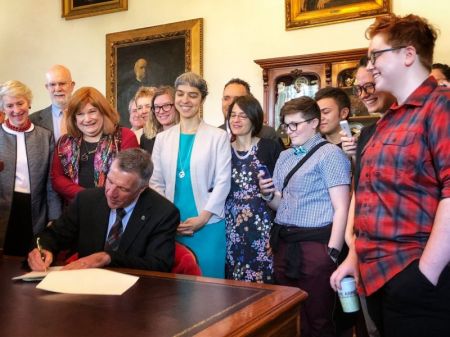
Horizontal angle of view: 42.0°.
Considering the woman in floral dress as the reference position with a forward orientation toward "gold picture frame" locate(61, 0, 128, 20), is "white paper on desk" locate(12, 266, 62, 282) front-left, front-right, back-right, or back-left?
back-left

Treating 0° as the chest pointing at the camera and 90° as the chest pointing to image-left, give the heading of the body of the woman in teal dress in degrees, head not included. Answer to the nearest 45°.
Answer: approximately 45°

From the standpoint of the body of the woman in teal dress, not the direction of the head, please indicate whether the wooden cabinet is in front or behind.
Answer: behind

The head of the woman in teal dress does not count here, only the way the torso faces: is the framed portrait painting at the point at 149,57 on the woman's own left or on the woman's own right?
on the woman's own right

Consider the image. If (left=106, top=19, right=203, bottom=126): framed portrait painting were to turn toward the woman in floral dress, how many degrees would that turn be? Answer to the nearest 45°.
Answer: approximately 45° to its left

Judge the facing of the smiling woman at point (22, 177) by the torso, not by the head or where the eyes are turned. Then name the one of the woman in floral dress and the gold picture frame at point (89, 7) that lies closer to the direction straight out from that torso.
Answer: the woman in floral dress

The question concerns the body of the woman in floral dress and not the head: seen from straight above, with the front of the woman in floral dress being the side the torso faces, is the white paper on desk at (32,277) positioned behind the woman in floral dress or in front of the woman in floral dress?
in front

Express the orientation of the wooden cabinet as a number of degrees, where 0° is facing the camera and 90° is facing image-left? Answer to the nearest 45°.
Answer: approximately 45°

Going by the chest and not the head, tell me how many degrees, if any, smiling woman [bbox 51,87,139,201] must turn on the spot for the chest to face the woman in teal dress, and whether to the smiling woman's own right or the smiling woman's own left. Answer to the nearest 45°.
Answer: approximately 90° to the smiling woman's own left

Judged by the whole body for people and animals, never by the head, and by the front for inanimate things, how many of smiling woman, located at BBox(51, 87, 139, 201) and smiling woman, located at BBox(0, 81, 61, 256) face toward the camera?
2

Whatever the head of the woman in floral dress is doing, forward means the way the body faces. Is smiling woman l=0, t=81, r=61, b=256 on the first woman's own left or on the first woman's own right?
on the first woman's own right

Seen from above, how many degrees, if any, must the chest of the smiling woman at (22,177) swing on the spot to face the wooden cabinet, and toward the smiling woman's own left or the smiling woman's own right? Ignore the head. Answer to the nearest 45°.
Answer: approximately 135° to the smiling woman's own left
